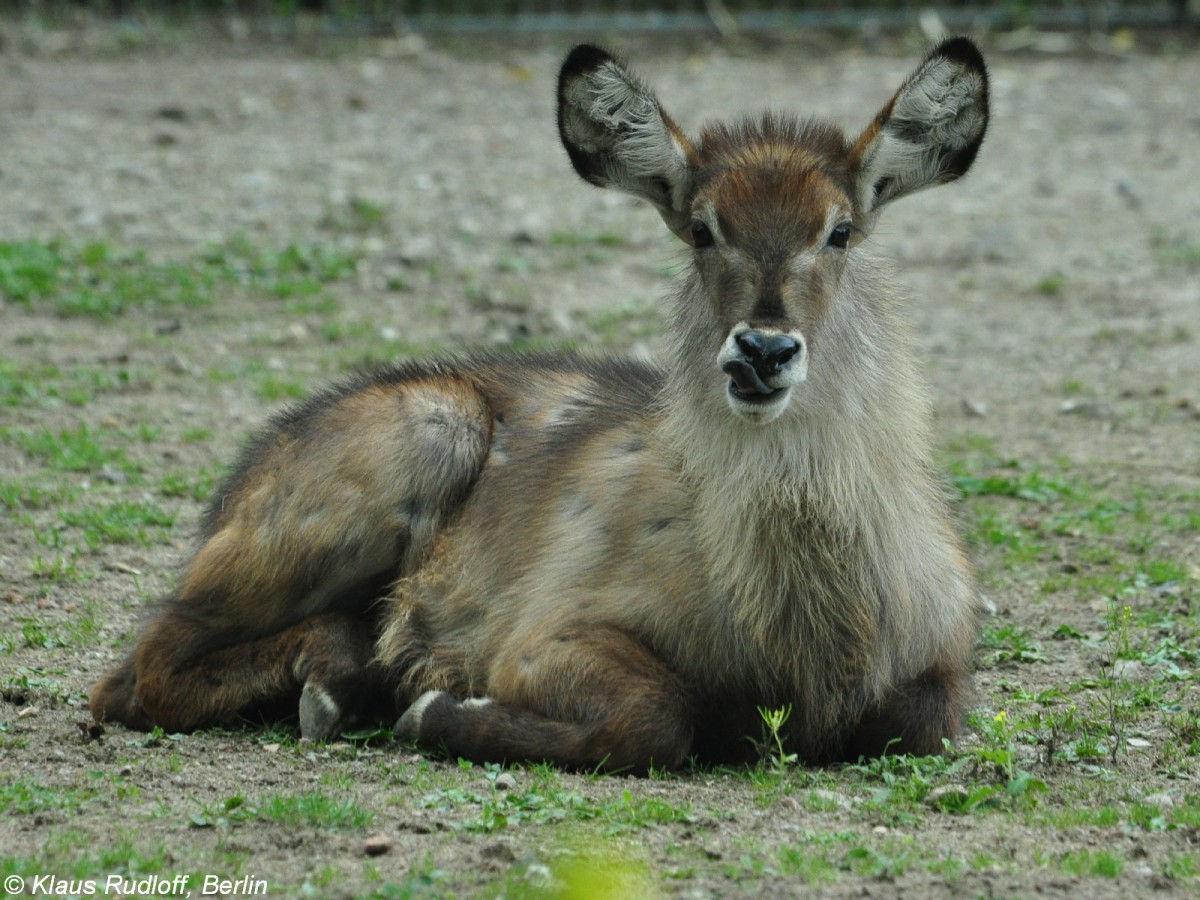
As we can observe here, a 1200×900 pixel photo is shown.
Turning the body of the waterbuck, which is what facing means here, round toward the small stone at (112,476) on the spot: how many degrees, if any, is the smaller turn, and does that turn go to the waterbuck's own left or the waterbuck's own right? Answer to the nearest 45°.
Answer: approximately 180°

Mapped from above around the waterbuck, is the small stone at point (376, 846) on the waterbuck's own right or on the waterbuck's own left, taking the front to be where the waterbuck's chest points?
on the waterbuck's own right

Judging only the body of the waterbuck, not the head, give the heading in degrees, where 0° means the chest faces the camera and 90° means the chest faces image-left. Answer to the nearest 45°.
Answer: approximately 315°

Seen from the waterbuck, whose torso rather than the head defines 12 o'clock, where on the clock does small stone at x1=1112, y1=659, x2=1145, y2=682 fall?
The small stone is roughly at 10 o'clock from the waterbuck.

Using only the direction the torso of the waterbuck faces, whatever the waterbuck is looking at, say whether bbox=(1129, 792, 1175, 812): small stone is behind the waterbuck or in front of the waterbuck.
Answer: in front
